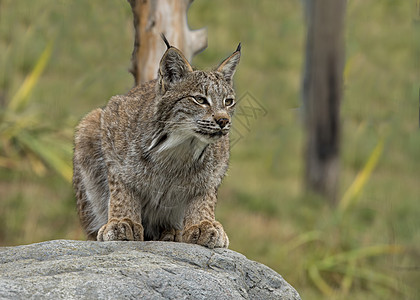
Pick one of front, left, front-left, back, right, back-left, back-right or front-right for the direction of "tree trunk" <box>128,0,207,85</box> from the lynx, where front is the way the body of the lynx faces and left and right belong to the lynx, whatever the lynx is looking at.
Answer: back-left

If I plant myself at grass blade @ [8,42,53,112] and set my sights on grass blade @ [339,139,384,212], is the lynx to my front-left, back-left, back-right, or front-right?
front-right

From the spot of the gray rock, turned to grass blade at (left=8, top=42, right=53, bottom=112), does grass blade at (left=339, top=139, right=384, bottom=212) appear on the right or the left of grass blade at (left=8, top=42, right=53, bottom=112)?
right

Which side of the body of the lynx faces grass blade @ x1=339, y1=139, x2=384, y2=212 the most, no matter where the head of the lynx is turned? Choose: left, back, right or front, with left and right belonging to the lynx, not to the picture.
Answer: left

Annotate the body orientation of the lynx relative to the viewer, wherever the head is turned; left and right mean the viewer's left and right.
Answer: facing the viewer and to the right of the viewer
